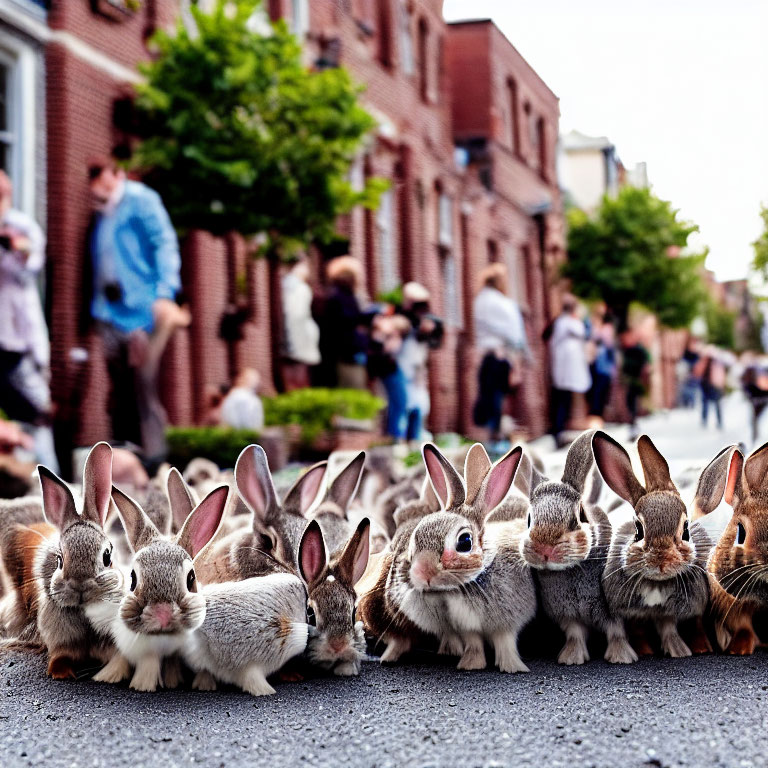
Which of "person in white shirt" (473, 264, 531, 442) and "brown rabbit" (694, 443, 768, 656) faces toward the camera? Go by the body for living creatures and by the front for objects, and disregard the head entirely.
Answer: the brown rabbit

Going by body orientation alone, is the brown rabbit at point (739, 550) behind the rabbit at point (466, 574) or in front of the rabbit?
behind

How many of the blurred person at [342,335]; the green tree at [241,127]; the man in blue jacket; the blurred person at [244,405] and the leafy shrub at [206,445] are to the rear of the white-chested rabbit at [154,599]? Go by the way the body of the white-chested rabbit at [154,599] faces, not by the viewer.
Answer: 5

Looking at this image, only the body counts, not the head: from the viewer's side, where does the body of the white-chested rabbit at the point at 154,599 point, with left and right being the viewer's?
facing the viewer

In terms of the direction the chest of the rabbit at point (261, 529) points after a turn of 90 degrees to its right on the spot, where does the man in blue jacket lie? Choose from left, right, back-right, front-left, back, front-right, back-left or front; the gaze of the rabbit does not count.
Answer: back-right

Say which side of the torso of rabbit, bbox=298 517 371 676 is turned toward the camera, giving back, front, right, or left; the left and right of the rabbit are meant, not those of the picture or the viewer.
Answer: front

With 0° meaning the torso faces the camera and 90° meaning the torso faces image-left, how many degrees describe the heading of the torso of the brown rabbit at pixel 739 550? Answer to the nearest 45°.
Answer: approximately 0°

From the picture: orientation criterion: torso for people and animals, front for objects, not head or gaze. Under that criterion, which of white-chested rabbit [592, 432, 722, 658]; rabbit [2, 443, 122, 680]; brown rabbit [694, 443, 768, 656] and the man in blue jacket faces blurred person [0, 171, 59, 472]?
the man in blue jacket

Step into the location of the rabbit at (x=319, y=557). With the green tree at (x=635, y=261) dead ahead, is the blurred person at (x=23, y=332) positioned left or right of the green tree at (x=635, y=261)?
left

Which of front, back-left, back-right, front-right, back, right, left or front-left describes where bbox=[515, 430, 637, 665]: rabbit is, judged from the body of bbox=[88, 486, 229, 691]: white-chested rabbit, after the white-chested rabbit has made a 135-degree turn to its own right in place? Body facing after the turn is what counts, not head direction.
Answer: back-right
